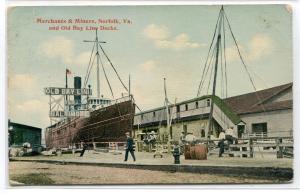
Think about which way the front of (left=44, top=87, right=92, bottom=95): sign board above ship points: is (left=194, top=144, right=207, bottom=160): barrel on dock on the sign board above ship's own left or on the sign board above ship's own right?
on the sign board above ship's own left

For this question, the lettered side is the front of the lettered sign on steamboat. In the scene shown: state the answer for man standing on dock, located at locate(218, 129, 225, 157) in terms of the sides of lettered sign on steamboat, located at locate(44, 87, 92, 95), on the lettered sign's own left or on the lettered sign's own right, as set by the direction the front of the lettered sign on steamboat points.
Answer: on the lettered sign's own left

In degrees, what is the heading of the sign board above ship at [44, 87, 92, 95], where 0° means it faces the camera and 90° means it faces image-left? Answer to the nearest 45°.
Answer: approximately 0°

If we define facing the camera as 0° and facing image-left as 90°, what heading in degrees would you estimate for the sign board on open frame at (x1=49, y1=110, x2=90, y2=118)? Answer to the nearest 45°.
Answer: approximately 0°
